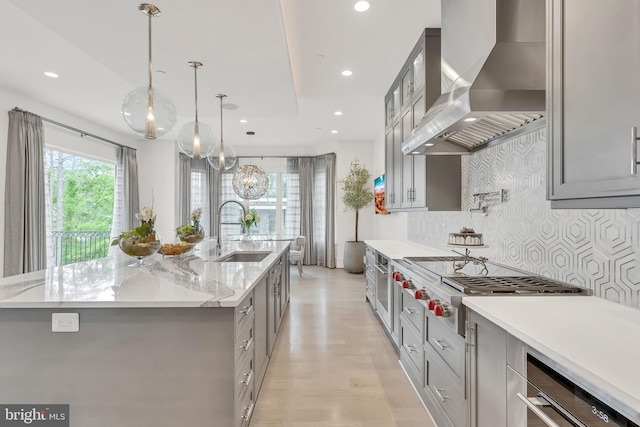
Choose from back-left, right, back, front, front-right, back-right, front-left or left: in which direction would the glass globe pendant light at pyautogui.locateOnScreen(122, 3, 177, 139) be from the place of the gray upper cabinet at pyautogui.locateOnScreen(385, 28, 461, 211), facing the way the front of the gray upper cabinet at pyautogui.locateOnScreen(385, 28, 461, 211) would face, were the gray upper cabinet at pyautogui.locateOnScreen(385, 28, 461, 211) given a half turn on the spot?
back-right

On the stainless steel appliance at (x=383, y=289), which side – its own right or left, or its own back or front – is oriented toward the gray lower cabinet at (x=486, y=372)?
left

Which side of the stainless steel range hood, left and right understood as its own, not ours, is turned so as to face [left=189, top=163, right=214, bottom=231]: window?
right

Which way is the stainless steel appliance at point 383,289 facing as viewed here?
to the viewer's left

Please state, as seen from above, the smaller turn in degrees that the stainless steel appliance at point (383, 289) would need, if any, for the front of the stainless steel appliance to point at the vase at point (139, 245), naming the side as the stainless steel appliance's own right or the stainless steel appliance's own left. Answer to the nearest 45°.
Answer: approximately 45° to the stainless steel appliance's own left

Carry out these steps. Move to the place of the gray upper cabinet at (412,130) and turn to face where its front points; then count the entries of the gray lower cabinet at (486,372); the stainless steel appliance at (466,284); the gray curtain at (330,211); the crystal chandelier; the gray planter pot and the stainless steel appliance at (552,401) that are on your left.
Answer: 3

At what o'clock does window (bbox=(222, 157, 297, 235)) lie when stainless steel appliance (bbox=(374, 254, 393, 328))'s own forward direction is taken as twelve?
The window is roughly at 2 o'clock from the stainless steel appliance.

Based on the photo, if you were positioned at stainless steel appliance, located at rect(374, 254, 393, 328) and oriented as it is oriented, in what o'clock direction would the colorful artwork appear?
The colorful artwork is roughly at 3 o'clock from the stainless steel appliance.

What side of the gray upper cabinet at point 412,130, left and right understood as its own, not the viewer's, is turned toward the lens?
left

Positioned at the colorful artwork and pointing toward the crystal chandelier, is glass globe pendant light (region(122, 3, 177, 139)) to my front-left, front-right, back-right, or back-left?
front-left

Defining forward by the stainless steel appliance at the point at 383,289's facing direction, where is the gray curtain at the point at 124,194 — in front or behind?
in front

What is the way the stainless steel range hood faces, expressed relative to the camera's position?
facing the viewer and to the left of the viewer

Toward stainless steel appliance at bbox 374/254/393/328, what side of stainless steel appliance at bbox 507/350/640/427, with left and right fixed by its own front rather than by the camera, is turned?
right

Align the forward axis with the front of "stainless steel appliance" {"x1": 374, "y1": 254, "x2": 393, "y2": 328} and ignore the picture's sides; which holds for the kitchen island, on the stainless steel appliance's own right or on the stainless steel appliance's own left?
on the stainless steel appliance's own left

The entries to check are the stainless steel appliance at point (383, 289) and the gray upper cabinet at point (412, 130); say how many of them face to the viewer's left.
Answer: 2

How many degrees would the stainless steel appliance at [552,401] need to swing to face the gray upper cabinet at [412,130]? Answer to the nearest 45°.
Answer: approximately 90° to its right
